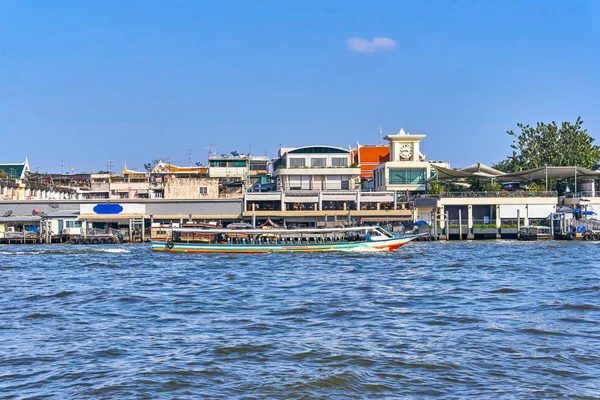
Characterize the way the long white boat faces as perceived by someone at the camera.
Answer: facing to the right of the viewer
